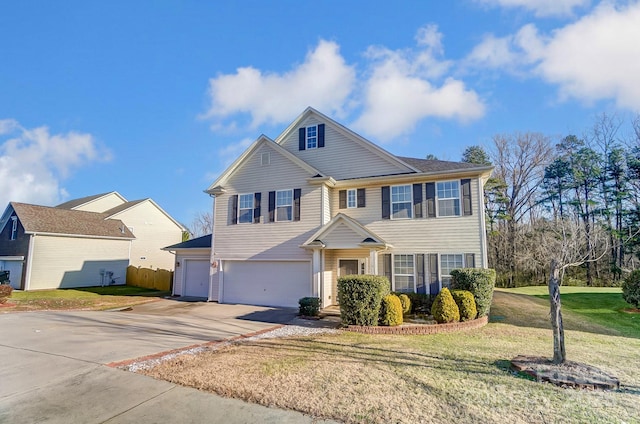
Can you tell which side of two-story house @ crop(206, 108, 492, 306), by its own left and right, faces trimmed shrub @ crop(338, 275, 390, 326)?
front

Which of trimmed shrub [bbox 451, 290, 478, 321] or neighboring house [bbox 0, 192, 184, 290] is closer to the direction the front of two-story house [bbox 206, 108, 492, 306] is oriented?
the trimmed shrub

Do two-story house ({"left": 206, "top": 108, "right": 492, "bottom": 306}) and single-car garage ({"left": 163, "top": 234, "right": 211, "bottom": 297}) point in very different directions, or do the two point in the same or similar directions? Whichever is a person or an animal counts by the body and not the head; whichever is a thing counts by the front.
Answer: same or similar directions

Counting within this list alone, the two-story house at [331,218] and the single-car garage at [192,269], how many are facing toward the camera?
2

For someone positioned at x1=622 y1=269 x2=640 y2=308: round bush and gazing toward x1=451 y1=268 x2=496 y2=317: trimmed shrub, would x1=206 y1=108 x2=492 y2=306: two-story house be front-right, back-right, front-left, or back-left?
front-right

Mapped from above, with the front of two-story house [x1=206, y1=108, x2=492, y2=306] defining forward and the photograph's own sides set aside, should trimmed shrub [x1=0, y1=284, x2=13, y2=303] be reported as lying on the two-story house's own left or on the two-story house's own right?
on the two-story house's own right

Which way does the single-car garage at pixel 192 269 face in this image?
toward the camera

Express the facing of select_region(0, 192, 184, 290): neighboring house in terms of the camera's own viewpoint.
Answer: facing the viewer and to the left of the viewer

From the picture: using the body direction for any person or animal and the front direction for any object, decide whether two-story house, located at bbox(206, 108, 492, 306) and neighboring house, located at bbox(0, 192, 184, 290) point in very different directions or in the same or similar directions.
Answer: same or similar directions

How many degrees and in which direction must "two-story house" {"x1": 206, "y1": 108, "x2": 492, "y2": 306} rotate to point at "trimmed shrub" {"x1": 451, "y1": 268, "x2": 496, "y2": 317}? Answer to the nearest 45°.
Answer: approximately 45° to its left

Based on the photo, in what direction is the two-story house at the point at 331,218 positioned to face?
toward the camera

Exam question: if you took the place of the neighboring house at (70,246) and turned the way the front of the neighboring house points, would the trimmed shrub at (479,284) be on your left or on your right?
on your left

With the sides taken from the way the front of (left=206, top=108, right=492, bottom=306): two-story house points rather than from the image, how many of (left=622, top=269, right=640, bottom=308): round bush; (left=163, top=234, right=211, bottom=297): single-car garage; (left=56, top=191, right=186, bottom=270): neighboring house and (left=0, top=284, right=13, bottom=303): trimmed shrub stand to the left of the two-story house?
1
